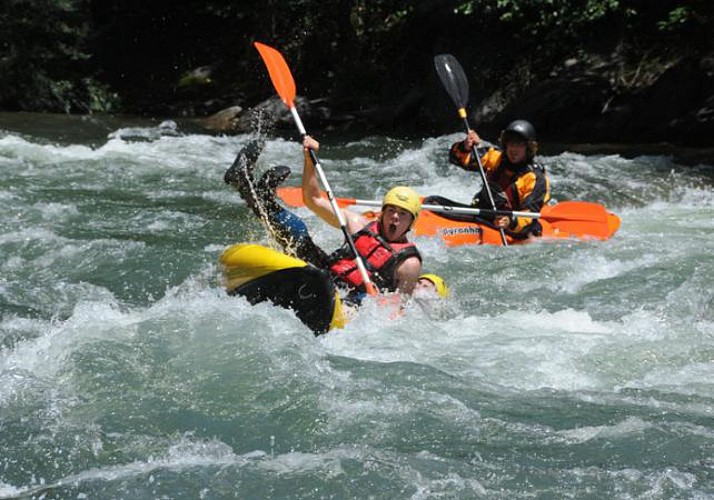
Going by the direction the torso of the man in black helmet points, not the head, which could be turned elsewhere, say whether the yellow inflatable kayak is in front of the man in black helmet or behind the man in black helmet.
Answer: in front

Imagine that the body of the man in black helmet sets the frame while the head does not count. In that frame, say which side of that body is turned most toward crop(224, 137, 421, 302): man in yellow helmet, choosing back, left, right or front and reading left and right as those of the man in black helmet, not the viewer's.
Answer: front

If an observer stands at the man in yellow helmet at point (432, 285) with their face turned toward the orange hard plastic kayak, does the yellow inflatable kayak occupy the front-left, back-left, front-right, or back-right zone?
back-left

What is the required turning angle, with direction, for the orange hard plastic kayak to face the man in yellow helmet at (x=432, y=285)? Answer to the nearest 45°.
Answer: approximately 90° to its left

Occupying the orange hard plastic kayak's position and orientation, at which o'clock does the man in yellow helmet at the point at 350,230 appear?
The man in yellow helmet is roughly at 10 o'clock from the orange hard plastic kayak.

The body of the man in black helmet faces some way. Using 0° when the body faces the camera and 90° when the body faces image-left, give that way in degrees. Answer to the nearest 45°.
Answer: approximately 45°

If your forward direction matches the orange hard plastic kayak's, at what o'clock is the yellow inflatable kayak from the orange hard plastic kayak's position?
The yellow inflatable kayak is roughly at 10 o'clock from the orange hard plastic kayak.

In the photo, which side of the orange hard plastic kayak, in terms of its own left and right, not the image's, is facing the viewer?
left

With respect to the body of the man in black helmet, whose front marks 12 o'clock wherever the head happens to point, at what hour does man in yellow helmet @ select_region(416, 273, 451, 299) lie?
The man in yellow helmet is roughly at 11 o'clock from the man in black helmet.

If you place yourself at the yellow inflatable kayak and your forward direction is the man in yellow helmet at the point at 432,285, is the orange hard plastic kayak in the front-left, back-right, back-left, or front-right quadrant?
front-left
